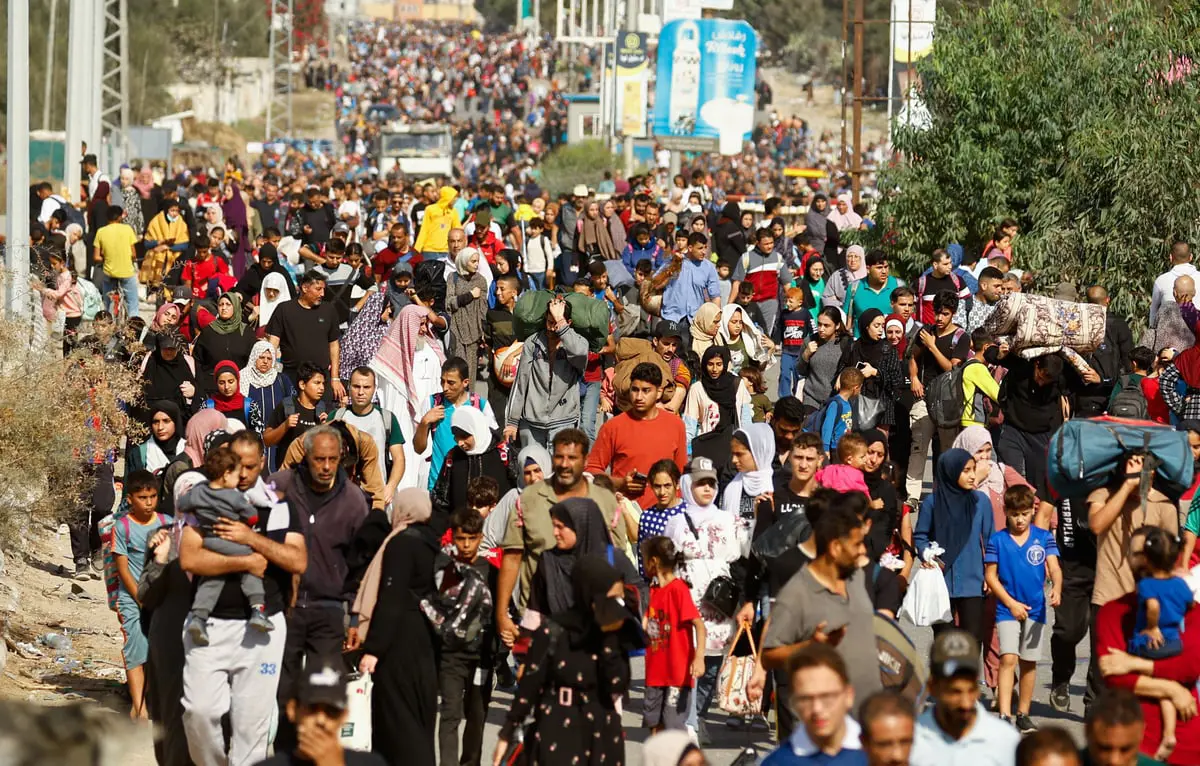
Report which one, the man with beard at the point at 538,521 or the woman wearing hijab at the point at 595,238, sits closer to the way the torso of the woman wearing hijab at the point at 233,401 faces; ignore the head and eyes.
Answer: the man with beard

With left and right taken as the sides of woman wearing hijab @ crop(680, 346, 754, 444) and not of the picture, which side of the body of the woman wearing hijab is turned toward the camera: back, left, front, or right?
front

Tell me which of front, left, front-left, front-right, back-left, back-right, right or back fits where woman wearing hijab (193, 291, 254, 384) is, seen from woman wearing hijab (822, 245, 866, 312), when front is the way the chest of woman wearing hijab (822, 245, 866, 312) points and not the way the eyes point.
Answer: front-right

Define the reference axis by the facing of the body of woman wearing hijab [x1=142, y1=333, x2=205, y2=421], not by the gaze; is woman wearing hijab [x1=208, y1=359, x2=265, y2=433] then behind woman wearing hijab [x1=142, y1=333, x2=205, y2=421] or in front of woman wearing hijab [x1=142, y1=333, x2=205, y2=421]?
in front

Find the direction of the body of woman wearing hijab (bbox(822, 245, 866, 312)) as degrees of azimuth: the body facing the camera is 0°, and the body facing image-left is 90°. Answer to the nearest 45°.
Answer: approximately 0°

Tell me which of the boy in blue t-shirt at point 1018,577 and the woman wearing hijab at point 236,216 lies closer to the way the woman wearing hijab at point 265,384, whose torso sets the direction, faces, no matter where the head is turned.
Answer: the boy in blue t-shirt

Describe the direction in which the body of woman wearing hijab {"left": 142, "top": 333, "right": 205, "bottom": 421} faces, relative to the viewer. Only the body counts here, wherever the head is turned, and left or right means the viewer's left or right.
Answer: facing the viewer

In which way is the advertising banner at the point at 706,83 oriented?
toward the camera

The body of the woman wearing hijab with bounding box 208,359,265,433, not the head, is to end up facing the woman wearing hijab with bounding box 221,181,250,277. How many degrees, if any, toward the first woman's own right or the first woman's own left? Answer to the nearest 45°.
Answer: approximately 180°

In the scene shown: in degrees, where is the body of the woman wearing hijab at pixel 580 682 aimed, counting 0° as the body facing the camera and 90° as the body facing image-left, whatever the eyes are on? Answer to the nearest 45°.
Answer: approximately 315°

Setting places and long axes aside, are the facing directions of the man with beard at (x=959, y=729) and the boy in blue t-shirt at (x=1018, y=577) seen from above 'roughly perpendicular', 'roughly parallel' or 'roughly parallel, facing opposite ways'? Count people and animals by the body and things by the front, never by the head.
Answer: roughly parallel

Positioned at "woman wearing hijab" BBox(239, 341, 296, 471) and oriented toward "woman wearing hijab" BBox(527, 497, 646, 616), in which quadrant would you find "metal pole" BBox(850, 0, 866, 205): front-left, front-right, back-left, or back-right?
back-left

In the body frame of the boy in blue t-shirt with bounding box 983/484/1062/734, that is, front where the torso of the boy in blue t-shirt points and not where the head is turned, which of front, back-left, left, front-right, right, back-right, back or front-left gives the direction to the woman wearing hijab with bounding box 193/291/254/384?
back-right

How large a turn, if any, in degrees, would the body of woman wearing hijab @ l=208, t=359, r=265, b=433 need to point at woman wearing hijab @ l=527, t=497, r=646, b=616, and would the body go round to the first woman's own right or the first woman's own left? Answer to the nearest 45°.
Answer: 0° — they already face them

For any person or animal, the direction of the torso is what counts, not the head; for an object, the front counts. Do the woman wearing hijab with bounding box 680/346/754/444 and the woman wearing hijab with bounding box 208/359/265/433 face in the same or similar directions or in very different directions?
same or similar directions

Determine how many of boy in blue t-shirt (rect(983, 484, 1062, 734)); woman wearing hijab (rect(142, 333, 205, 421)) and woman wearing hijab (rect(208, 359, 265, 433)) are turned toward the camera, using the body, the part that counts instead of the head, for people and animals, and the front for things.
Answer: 3

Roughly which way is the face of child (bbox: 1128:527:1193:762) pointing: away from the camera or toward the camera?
away from the camera
